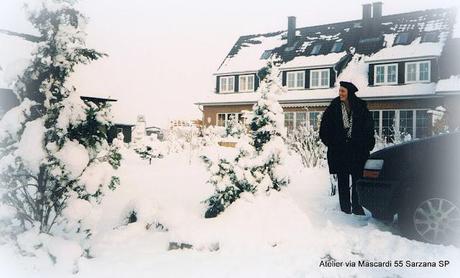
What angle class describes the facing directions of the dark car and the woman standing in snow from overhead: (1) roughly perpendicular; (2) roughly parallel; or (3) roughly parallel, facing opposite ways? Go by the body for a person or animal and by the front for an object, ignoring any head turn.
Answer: roughly perpendicular

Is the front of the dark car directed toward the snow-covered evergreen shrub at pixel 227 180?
yes

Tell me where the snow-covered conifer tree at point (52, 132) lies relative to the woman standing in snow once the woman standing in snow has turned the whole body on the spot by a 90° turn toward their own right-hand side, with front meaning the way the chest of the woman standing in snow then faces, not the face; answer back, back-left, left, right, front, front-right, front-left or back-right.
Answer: front-left

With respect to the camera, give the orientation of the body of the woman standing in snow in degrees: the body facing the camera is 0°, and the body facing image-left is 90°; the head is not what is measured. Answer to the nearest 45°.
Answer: approximately 0°

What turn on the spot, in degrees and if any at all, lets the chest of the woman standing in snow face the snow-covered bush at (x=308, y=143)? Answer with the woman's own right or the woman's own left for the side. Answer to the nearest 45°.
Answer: approximately 135° to the woman's own right

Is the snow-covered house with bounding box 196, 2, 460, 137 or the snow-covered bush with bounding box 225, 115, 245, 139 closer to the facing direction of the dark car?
the snow-covered bush

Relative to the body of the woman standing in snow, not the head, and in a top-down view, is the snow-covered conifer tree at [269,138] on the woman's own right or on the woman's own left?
on the woman's own right

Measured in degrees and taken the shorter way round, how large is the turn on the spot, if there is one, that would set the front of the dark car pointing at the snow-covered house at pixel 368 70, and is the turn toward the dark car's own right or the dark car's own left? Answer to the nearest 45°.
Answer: approximately 90° to the dark car's own right

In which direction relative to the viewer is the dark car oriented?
to the viewer's left

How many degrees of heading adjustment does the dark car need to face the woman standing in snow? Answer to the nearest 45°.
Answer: approximately 45° to its right

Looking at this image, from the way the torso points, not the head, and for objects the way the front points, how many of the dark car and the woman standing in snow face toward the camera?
1

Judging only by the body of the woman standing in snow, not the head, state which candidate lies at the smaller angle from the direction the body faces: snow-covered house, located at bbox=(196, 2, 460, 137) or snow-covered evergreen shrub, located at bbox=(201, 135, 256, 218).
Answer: the snow-covered evergreen shrub

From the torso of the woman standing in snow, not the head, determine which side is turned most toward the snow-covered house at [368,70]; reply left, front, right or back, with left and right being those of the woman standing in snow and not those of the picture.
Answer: back
